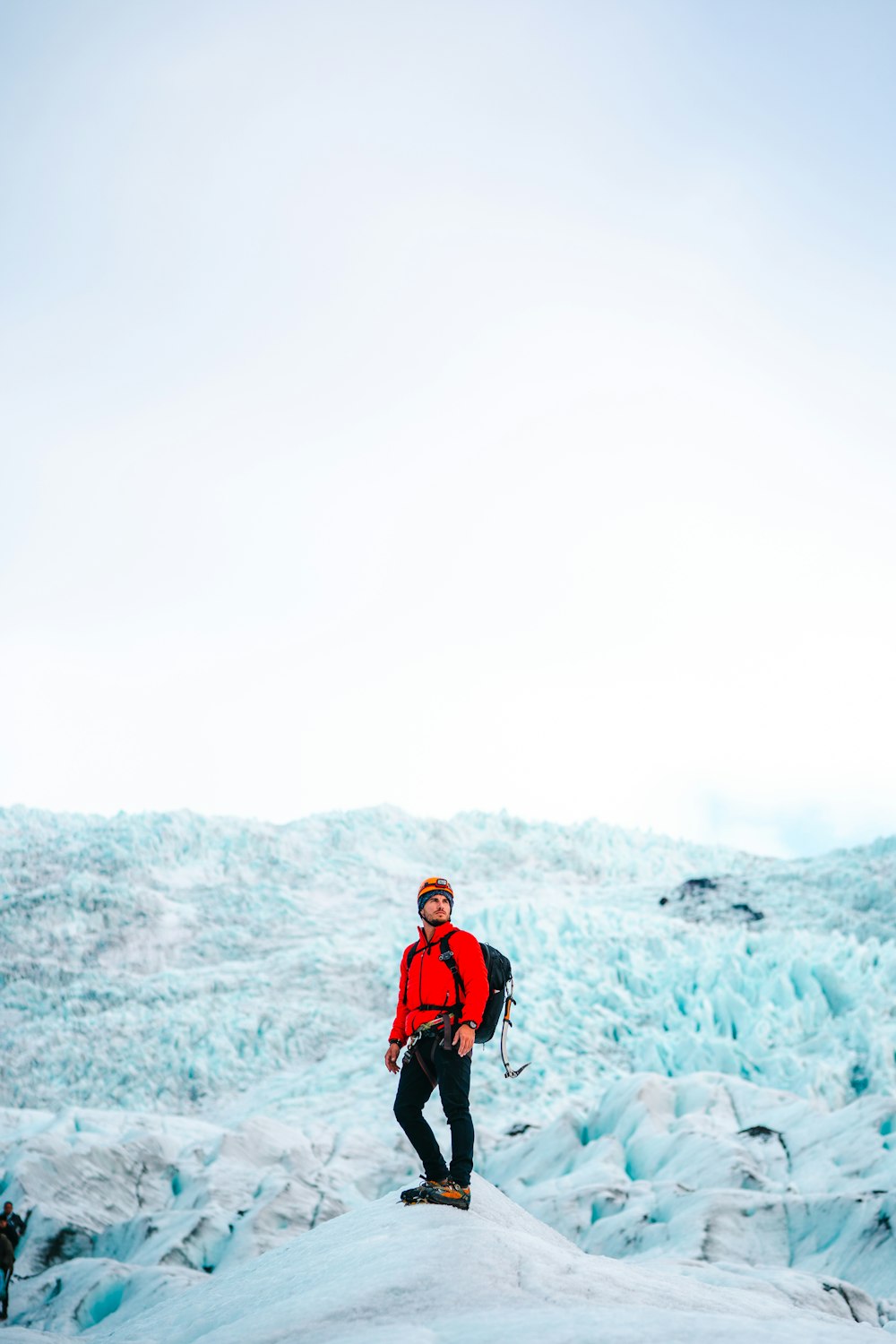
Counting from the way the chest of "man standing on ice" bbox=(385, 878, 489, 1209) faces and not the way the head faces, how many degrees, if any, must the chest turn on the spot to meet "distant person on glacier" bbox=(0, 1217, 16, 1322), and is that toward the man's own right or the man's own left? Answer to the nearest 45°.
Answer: approximately 90° to the man's own right

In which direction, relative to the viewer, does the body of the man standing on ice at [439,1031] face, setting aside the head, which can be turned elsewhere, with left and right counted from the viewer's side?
facing the viewer and to the left of the viewer

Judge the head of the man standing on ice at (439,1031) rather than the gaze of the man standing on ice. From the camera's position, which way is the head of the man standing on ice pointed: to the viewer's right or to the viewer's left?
to the viewer's right

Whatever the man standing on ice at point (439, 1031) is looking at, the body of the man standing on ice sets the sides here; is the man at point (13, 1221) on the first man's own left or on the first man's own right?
on the first man's own right

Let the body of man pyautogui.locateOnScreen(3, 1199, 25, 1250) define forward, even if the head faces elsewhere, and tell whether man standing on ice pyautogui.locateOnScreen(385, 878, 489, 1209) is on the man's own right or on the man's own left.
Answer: on the man's own left

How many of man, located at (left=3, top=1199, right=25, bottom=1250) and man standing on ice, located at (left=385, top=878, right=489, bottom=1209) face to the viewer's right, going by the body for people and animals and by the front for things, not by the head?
0
